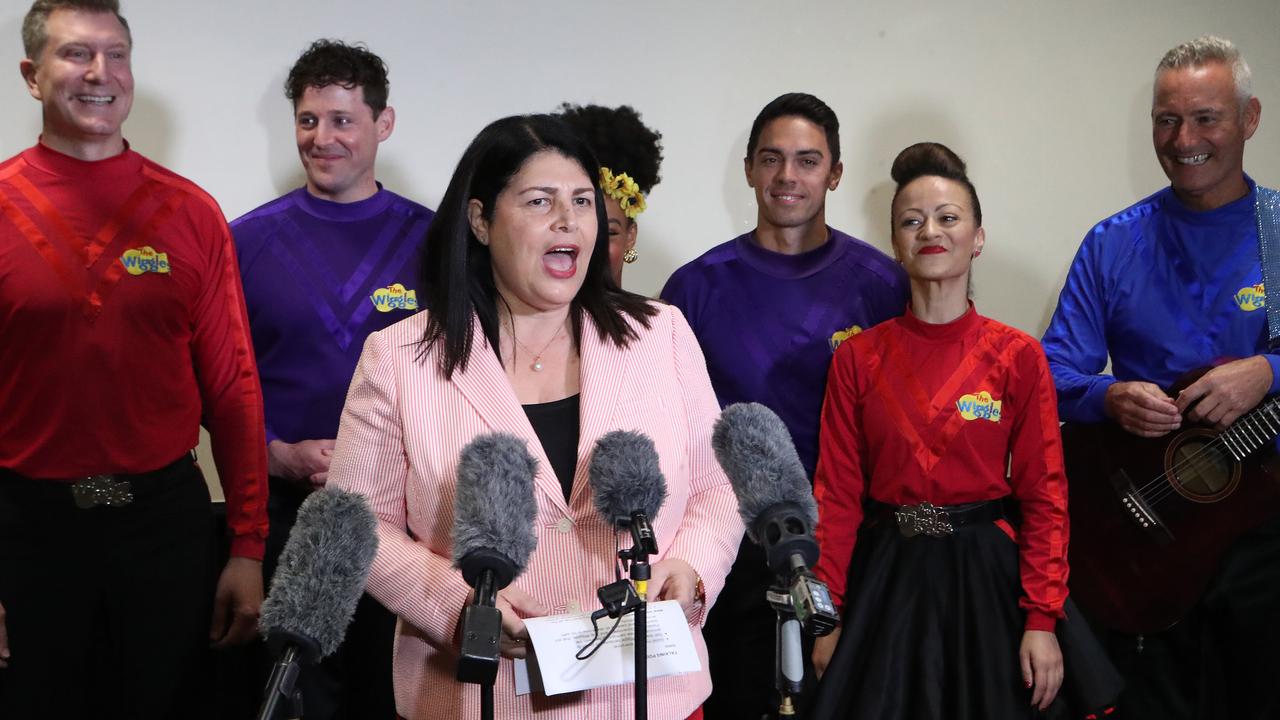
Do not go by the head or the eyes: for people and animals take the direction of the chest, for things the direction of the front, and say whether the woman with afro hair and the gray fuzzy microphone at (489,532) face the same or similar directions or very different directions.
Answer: very different directions

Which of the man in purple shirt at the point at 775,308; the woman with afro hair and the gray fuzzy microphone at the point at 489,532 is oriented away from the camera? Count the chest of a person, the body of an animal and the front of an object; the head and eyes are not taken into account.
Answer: the gray fuzzy microphone

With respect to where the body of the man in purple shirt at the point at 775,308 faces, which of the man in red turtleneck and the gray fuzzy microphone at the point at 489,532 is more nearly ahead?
the gray fuzzy microphone

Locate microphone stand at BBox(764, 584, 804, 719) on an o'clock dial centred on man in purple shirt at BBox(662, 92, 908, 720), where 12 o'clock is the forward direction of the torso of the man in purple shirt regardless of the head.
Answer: The microphone stand is roughly at 12 o'clock from the man in purple shirt.

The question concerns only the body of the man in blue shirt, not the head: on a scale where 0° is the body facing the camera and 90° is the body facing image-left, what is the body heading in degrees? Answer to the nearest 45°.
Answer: approximately 0°

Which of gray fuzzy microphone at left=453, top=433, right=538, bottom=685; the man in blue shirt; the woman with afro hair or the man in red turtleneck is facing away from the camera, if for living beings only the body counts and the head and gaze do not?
the gray fuzzy microphone

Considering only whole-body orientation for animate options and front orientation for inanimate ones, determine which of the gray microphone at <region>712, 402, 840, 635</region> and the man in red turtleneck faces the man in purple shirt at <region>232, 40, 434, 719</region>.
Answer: the gray microphone

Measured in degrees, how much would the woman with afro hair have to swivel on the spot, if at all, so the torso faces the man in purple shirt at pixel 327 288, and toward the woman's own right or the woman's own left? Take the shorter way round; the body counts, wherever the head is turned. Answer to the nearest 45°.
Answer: approximately 45° to the woman's own right

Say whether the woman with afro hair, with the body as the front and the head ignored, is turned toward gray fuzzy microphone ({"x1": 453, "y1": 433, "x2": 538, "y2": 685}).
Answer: yes

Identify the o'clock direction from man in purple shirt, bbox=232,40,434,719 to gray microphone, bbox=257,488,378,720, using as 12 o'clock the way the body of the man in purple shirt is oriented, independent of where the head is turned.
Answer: The gray microphone is roughly at 12 o'clock from the man in purple shirt.

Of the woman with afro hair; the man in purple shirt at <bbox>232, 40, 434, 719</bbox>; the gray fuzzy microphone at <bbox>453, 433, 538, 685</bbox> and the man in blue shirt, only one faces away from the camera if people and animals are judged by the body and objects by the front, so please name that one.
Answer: the gray fuzzy microphone

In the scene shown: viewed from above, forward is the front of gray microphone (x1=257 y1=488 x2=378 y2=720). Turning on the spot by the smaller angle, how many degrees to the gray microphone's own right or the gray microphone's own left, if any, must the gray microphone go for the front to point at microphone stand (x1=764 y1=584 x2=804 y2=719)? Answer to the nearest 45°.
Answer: approximately 45° to the gray microphone's own right
